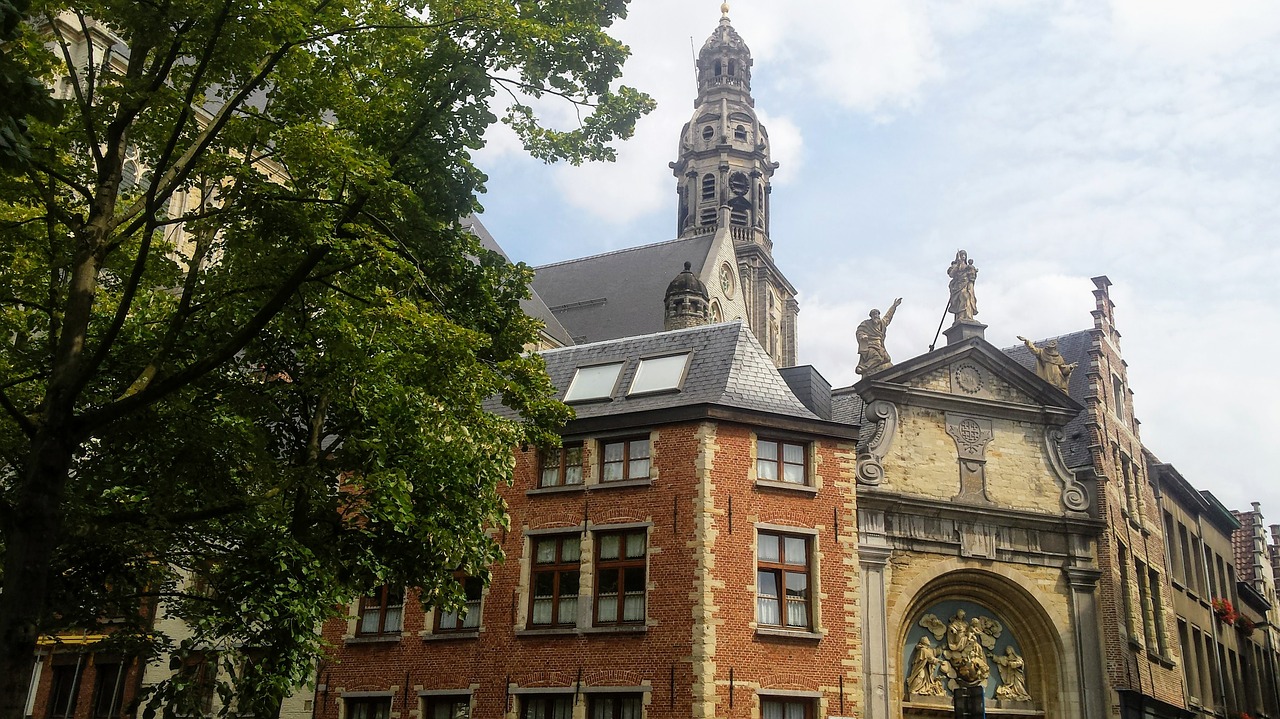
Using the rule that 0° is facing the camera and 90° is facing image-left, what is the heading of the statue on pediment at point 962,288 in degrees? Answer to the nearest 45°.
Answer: approximately 0°

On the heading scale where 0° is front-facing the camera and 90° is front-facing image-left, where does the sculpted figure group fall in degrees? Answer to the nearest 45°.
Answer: approximately 0°

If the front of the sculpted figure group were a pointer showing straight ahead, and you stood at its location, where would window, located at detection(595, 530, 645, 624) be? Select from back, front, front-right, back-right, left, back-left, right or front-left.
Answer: front-right

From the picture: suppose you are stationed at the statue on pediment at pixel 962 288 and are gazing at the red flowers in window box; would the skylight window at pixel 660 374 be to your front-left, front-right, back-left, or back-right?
back-left

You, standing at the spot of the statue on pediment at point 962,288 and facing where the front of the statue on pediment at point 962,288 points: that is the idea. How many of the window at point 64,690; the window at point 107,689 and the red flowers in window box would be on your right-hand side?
2

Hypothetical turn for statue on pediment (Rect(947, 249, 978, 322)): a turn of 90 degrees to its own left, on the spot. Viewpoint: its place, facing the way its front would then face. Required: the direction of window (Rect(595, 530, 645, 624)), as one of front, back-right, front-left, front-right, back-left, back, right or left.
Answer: back-right

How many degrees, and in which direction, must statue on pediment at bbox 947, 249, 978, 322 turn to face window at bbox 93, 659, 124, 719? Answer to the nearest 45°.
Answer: approximately 90° to its right

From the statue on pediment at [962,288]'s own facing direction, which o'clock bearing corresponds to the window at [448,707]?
The window is roughly at 2 o'clock from the statue on pediment.

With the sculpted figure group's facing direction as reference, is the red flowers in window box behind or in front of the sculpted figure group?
behind

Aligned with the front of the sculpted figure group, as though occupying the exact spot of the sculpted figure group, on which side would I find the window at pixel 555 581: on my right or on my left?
on my right

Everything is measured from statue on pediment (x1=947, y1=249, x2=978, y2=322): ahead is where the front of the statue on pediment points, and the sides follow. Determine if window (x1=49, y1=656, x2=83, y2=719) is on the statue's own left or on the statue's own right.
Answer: on the statue's own right

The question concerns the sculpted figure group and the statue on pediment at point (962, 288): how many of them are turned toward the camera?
2

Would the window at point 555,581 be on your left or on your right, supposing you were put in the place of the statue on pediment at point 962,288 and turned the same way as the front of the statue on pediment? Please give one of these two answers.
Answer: on your right
